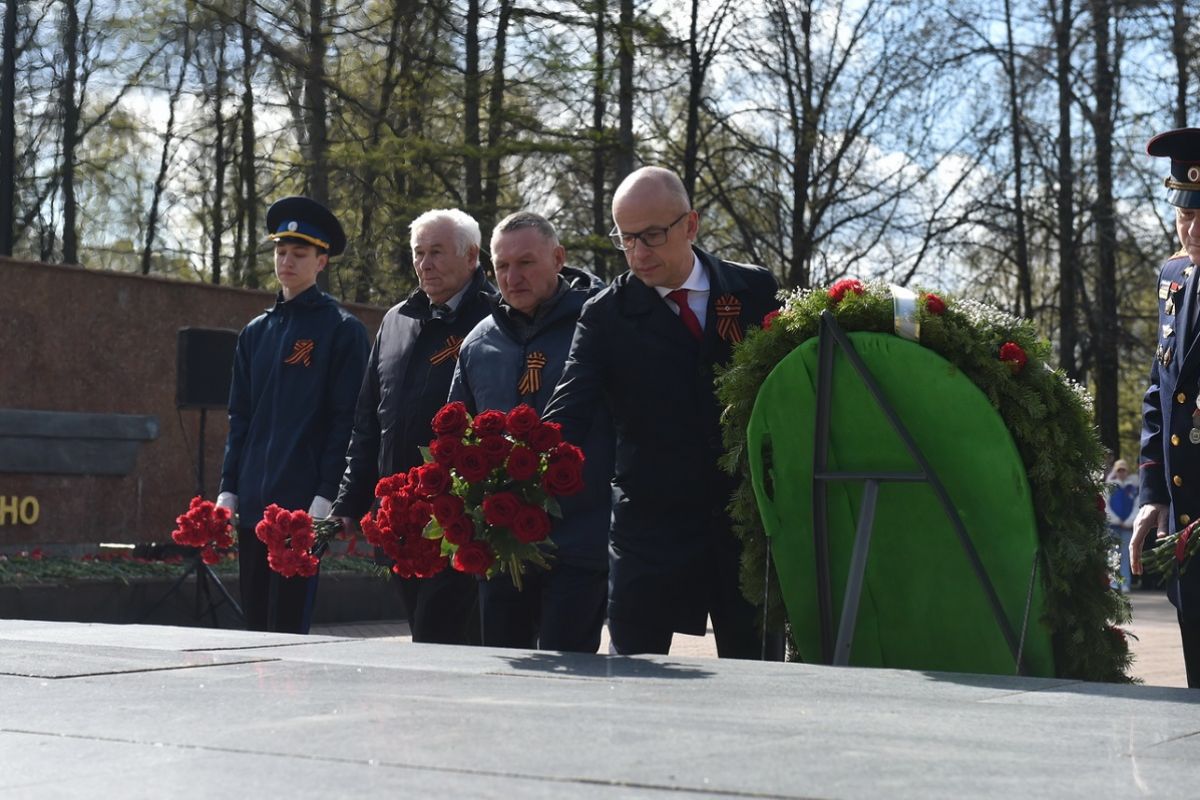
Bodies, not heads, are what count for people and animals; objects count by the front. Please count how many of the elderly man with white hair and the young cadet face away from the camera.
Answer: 0

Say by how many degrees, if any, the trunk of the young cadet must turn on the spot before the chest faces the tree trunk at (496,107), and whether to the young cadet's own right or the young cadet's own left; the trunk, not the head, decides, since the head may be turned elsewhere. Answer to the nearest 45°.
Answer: approximately 135° to the young cadet's own right

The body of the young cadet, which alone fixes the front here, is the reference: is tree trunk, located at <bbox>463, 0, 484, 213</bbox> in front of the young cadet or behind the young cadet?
behind

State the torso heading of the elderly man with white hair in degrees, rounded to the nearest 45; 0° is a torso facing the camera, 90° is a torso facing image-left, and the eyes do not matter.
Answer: approximately 45°

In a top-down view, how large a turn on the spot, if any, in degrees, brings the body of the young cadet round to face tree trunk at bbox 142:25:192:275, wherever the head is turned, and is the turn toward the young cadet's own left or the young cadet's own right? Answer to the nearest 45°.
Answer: approximately 135° to the young cadet's own right

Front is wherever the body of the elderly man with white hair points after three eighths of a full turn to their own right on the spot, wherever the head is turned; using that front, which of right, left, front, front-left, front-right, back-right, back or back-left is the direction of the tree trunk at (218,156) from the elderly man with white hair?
front

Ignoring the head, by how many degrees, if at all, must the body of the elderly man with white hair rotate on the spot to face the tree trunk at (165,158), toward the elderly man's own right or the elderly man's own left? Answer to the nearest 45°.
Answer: approximately 135° to the elderly man's own right

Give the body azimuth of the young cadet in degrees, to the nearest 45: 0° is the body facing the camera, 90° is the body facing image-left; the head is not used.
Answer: approximately 45°

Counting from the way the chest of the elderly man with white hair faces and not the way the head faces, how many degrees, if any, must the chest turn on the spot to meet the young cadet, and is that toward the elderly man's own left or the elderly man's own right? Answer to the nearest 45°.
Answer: approximately 90° to the elderly man's own right

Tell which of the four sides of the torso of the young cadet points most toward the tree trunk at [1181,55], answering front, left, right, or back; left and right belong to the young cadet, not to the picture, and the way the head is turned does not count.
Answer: back

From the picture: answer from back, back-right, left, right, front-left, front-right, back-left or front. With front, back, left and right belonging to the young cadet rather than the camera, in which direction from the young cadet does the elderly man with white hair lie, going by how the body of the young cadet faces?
left

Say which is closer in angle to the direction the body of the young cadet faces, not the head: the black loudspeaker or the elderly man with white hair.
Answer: the elderly man with white hair

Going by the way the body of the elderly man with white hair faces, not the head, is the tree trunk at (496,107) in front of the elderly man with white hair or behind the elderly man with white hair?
behind

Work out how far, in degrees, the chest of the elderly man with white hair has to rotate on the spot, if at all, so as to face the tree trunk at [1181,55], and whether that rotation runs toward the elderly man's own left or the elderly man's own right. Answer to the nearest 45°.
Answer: approximately 180°
